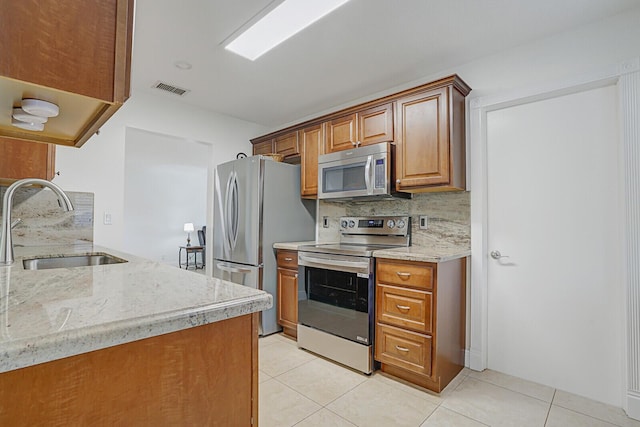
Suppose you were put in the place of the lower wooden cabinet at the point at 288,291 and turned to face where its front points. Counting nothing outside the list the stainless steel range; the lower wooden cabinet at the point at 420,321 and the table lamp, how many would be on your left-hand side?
2

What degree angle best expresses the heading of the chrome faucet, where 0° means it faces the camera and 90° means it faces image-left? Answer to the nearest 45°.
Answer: approximately 270°

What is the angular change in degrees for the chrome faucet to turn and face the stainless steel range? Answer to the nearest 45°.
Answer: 0° — it already faces it

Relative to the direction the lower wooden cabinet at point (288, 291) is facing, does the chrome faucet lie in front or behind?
in front

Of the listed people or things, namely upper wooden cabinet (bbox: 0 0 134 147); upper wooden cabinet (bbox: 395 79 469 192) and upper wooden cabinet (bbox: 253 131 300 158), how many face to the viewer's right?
1

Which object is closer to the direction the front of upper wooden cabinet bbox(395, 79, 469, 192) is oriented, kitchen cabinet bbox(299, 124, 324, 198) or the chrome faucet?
the chrome faucet

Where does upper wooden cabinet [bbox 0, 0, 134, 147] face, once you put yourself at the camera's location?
facing to the right of the viewer

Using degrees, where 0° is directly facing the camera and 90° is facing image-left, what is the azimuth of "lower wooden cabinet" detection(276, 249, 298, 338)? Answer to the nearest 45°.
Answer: approximately 45°

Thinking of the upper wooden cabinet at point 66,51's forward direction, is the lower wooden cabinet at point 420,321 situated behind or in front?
in front

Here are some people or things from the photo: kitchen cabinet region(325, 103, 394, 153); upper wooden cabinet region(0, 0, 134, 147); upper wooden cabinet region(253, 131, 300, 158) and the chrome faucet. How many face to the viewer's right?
2

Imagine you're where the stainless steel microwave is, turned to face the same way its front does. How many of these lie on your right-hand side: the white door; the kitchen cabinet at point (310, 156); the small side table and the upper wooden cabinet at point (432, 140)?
2

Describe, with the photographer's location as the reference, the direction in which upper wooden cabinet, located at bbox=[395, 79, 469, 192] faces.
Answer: facing the viewer and to the left of the viewer

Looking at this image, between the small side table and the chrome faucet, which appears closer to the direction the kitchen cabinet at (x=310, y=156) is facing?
the chrome faucet

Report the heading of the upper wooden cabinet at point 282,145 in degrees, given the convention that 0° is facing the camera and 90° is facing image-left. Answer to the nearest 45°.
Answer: approximately 45°
